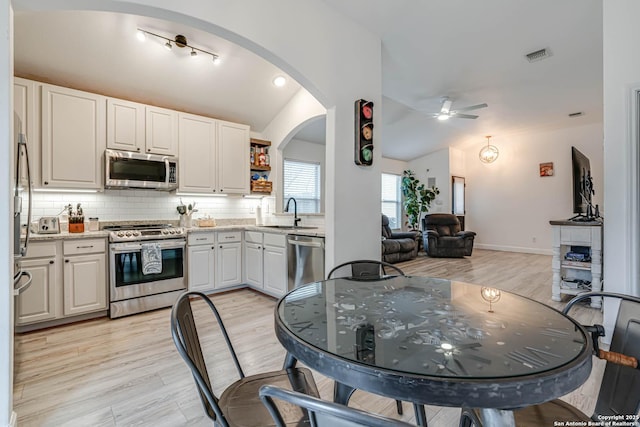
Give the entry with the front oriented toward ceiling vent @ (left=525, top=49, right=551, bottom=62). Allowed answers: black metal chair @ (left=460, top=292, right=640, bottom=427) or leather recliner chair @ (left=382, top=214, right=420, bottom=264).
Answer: the leather recliner chair

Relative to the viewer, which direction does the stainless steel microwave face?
toward the camera

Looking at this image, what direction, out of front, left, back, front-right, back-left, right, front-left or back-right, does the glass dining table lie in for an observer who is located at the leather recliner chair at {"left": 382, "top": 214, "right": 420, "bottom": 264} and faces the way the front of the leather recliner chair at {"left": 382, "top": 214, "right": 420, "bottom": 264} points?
front-right

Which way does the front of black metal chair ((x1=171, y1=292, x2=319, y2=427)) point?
to the viewer's right

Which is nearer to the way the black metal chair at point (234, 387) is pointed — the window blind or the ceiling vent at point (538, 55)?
the ceiling vent

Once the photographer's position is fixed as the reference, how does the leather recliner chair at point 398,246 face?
facing the viewer and to the right of the viewer

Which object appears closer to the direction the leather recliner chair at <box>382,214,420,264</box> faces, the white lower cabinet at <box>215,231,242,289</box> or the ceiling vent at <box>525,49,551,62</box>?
the ceiling vent

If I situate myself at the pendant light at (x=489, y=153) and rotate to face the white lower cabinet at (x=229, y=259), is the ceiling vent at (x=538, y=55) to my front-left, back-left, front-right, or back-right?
front-left

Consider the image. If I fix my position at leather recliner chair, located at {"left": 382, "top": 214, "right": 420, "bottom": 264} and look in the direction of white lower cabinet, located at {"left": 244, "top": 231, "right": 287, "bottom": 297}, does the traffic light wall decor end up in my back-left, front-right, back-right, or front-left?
front-left

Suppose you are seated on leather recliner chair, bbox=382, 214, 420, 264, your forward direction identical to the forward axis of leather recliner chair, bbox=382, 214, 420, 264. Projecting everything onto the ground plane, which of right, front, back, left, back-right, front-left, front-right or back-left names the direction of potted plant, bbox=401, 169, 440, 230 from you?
back-left

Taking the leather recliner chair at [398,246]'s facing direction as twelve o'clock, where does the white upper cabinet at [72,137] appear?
The white upper cabinet is roughly at 3 o'clock from the leather recliner chair.

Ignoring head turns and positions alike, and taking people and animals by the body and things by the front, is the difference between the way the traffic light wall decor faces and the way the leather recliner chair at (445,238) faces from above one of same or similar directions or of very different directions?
same or similar directions

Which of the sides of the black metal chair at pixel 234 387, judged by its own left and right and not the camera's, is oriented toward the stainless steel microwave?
left

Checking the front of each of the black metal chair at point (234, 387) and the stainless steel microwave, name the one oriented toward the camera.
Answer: the stainless steel microwave

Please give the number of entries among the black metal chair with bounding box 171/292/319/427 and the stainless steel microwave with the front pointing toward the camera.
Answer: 1

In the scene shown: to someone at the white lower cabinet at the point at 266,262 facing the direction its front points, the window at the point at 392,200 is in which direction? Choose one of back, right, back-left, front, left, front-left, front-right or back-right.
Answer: back

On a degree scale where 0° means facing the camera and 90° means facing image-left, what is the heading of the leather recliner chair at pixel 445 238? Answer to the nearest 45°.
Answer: approximately 315°

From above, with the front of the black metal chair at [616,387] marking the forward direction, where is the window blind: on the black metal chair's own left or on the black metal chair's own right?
on the black metal chair's own right
